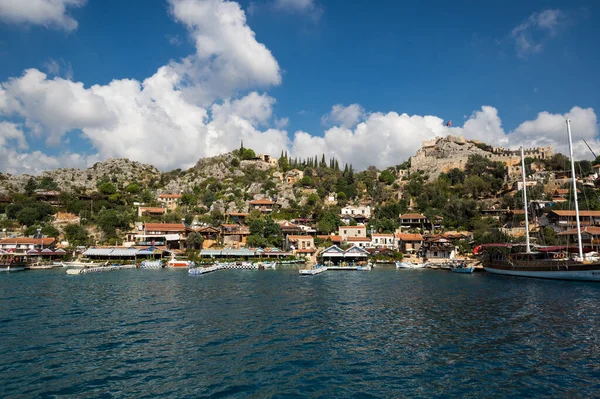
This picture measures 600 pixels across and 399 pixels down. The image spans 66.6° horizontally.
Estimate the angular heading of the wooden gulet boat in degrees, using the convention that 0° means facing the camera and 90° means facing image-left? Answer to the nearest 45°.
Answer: approximately 270°
